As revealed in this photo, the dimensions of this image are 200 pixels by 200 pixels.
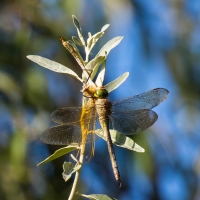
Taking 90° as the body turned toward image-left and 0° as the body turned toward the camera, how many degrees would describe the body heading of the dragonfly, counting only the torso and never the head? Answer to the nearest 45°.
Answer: approximately 180°
